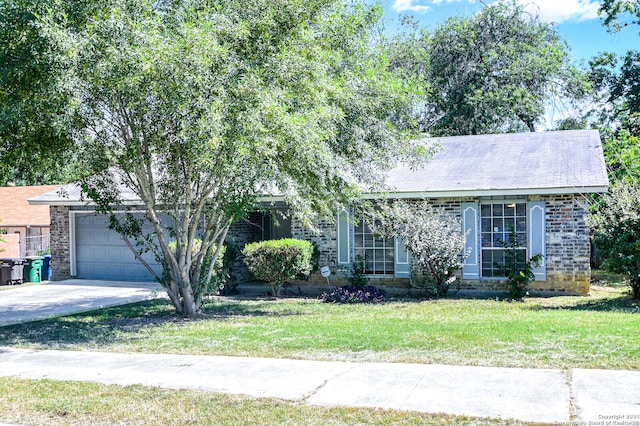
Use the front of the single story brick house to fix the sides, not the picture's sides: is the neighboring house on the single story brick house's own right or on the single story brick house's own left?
on the single story brick house's own right

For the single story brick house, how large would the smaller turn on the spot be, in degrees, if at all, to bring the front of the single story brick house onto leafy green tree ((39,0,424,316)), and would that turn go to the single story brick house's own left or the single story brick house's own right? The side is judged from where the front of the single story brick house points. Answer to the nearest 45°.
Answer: approximately 45° to the single story brick house's own right

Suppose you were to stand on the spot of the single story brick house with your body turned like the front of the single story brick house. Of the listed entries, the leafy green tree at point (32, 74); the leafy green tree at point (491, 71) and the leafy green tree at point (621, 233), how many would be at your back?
1

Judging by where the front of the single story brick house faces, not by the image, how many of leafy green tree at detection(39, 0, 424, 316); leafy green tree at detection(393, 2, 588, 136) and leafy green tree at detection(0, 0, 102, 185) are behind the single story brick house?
1

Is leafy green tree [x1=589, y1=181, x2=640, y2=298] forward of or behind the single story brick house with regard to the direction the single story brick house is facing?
forward

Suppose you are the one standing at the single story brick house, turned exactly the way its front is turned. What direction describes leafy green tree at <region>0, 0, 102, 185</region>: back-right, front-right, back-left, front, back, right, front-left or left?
front-right

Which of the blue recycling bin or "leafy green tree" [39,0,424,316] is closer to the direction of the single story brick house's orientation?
the leafy green tree

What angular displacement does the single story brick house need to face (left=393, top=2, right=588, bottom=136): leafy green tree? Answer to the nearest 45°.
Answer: approximately 180°

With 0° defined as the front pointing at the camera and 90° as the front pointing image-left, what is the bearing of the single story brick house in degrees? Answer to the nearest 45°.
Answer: approximately 0°

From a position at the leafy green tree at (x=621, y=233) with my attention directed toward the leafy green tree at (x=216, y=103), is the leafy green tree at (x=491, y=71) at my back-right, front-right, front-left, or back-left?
back-right
